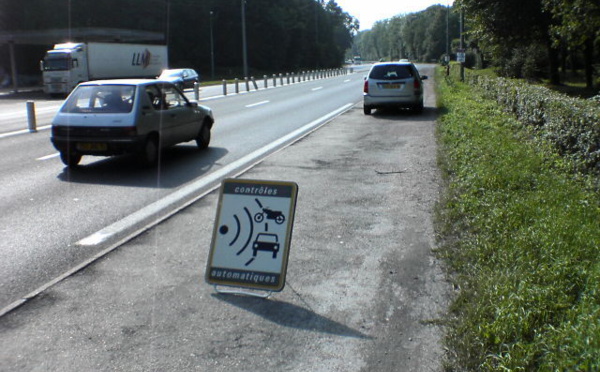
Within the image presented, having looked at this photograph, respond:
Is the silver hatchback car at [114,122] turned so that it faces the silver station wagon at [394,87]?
yes

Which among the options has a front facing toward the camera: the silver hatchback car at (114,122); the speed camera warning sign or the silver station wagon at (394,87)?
the speed camera warning sign

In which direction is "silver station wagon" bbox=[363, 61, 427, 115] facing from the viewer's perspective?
away from the camera

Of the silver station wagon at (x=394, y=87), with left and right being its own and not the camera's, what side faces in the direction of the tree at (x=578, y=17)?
right

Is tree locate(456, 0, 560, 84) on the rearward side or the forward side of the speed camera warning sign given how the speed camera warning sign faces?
on the rearward side

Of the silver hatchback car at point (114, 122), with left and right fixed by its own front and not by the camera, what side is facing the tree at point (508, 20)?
front

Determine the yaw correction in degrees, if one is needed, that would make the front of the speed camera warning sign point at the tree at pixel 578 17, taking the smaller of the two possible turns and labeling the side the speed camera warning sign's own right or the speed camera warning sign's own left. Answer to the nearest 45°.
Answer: approximately 135° to the speed camera warning sign's own left

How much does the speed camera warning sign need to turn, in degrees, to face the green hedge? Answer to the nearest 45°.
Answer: approximately 135° to its left

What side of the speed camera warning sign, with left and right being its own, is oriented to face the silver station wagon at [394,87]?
back

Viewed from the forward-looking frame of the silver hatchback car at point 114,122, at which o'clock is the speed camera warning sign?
The speed camera warning sign is roughly at 4 o'clock from the silver hatchback car.

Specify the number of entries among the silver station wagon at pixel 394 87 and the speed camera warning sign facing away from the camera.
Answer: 1

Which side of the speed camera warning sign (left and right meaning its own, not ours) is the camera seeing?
front

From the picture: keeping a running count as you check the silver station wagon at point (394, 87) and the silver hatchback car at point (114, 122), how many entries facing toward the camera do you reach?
0

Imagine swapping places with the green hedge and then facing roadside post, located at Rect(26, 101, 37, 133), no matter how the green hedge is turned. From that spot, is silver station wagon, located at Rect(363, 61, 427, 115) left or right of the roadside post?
right

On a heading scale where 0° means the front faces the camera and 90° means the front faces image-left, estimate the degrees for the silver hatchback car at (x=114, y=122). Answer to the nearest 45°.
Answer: approximately 225°
